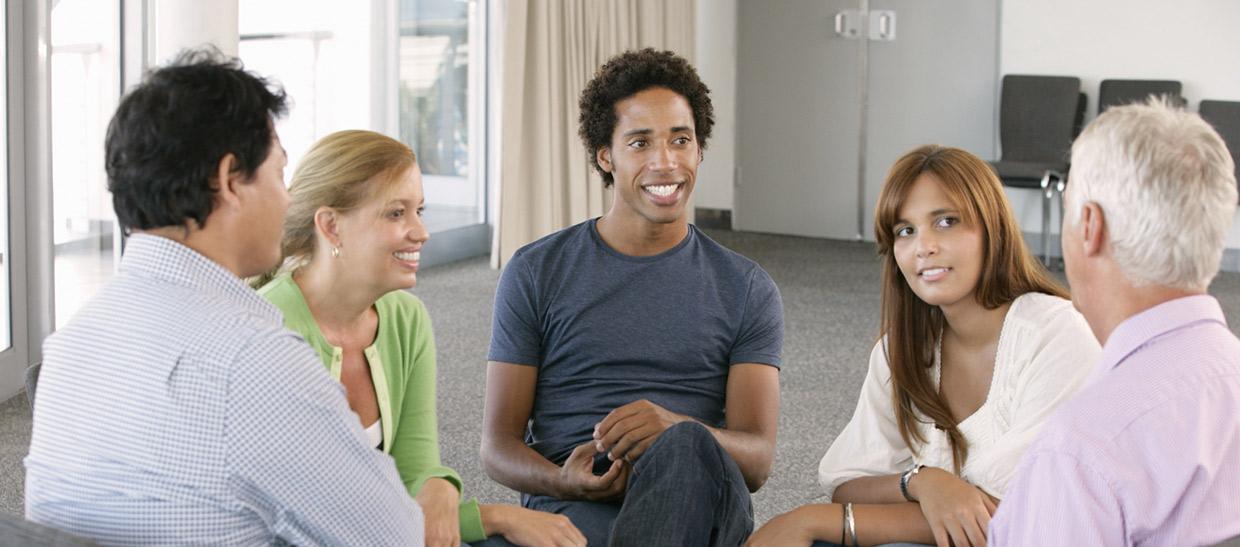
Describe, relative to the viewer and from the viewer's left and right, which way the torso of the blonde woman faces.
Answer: facing the viewer and to the right of the viewer

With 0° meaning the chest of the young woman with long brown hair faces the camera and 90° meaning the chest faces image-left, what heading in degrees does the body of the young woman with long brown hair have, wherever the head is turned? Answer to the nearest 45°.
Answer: approximately 45°

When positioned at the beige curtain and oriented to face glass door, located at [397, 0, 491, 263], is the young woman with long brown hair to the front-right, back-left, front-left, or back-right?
back-left

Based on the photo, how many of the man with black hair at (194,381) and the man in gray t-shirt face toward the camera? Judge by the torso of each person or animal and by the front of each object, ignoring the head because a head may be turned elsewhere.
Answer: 1

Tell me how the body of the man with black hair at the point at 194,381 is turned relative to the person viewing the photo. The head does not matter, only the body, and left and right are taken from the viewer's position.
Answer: facing away from the viewer and to the right of the viewer

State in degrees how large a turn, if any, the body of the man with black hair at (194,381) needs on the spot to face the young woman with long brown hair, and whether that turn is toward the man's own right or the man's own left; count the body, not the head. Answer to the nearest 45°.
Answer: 0° — they already face them

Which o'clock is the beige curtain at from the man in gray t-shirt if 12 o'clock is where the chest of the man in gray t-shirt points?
The beige curtain is roughly at 6 o'clock from the man in gray t-shirt.

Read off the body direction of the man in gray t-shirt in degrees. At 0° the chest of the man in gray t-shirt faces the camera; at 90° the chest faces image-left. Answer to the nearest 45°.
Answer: approximately 0°

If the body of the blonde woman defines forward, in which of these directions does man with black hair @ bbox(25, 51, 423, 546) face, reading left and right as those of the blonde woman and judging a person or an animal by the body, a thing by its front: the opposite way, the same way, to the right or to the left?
to the left

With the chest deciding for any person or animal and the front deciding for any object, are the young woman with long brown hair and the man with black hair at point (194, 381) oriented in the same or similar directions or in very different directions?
very different directions

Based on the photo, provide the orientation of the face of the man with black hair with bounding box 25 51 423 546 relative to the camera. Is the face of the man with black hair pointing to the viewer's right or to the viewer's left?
to the viewer's right
